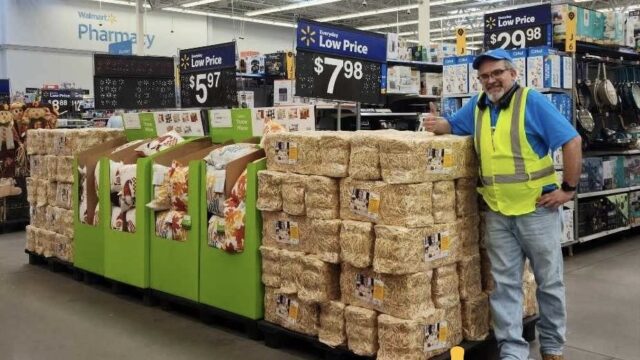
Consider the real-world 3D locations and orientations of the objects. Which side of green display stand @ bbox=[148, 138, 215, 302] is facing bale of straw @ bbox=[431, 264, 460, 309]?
left

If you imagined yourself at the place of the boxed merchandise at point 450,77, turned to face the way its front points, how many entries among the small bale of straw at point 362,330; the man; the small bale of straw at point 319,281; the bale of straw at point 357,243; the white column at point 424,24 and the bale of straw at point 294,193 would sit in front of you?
5

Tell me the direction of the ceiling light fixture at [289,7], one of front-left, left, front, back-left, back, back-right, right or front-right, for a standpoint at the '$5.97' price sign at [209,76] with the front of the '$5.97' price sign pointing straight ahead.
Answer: back-right

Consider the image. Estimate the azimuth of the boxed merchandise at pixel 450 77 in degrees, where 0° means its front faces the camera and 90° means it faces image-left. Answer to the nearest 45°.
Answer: approximately 0°

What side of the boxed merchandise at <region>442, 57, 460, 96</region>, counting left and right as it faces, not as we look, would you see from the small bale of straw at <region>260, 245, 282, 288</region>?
front

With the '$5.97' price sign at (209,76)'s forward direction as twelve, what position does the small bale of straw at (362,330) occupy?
The small bale of straw is roughly at 10 o'clock from the '$5.97' price sign.

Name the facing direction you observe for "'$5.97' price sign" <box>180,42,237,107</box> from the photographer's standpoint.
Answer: facing the viewer and to the left of the viewer

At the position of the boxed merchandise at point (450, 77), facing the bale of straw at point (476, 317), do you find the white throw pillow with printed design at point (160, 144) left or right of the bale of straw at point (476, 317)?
right

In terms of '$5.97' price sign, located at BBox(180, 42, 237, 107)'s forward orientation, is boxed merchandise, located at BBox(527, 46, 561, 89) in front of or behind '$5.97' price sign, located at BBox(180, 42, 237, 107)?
behind

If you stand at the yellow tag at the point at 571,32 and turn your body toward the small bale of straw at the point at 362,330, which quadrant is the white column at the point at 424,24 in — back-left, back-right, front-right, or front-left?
back-right
